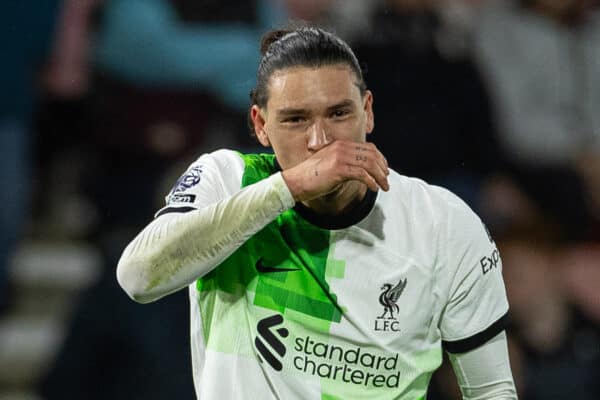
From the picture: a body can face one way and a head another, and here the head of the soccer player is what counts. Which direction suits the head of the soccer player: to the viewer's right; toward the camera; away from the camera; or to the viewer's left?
toward the camera

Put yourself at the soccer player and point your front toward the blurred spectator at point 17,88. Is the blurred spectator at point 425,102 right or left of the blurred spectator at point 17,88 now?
right

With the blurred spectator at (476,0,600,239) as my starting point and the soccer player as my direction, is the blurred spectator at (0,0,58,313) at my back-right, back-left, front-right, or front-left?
front-right

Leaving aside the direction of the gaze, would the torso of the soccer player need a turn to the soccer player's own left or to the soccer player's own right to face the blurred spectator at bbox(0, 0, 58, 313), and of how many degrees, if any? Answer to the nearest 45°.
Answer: approximately 135° to the soccer player's own right

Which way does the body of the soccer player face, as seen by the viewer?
toward the camera

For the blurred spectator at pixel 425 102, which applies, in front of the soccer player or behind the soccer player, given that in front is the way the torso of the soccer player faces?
behind

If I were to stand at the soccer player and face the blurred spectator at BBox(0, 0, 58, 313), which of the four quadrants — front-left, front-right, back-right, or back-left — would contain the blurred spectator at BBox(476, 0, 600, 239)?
front-right
